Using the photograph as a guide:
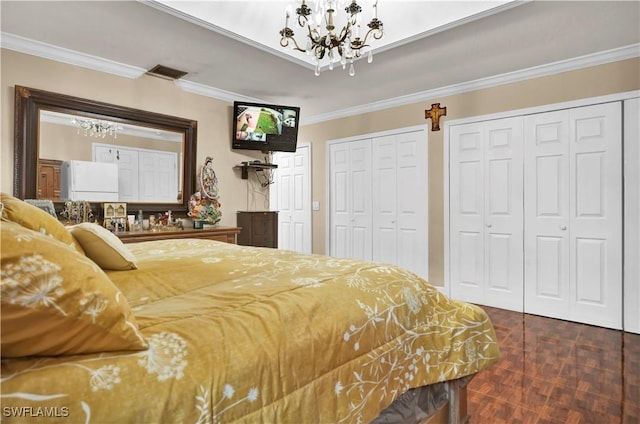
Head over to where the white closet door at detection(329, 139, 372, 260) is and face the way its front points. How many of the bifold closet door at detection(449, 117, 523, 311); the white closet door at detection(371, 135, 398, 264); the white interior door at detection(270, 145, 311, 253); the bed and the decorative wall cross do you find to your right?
1

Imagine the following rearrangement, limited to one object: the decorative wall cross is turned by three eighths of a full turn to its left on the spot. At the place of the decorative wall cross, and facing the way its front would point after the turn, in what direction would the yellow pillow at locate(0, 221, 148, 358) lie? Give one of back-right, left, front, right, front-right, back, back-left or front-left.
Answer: right

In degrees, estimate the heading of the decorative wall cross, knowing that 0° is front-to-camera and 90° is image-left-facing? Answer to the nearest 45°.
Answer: approximately 45°

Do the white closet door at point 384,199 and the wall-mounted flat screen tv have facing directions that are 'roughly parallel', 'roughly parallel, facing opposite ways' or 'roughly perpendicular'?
roughly perpendicular

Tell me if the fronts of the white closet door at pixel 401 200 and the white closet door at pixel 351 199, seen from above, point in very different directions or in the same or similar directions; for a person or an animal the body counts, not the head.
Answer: same or similar directions

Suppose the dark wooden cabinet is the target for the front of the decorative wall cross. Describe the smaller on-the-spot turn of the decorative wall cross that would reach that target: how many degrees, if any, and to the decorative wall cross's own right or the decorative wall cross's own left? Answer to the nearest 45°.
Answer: approximately 45° to the decorative wall cross's own right

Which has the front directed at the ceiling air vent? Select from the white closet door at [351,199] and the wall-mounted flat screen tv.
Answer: the white closet door

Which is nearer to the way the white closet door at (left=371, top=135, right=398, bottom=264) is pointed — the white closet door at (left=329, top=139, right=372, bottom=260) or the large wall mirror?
the large wall mirror

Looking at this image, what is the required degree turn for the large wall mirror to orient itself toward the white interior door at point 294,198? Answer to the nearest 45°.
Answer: approximately 45° to its left

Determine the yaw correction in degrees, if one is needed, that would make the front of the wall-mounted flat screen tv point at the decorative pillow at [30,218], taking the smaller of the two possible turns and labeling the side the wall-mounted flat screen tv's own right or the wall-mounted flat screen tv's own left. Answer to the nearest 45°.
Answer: approximately 45° to the wall-mounted flat screen tv's own right

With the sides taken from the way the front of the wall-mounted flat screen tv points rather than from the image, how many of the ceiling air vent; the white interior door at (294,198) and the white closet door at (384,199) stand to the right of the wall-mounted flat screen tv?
1

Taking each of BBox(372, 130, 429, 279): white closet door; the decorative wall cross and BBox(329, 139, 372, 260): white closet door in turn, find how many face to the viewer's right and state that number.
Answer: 0

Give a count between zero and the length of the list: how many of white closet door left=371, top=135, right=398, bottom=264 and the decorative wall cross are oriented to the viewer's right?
0

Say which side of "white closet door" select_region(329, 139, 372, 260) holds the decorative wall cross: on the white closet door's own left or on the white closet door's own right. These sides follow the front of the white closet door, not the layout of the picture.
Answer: on the white closet door's own left

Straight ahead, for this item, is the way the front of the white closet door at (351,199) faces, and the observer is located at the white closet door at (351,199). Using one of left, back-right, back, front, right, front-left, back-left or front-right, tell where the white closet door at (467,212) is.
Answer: left

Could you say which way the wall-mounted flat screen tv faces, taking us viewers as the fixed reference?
facing the viewer and to the right of the viewer

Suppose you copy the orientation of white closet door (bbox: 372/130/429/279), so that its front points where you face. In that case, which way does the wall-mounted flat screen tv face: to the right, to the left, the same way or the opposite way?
to the left

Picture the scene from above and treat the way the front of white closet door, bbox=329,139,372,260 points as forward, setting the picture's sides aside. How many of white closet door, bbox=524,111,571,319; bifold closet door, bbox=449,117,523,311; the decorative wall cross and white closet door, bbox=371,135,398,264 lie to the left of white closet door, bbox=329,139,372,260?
4
